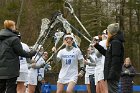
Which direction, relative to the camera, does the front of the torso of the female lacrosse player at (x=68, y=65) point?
toward the camera
